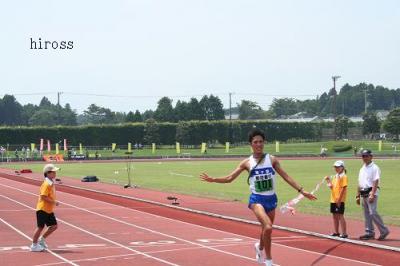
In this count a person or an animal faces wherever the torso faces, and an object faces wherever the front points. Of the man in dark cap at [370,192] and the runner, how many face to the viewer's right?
0

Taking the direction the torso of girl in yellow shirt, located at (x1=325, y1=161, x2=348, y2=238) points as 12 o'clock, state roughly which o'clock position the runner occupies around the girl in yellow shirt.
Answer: The runner is roughly at 11 o'clock from the girl in yellow shirt.

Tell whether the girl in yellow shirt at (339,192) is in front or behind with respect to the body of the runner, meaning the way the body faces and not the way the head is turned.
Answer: behind

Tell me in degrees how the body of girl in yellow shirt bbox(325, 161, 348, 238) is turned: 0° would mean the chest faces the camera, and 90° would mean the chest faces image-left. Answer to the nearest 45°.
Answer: approximately 45°

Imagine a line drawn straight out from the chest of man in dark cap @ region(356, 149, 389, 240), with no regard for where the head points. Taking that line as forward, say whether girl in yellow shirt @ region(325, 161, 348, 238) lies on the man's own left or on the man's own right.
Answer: on the man's own right

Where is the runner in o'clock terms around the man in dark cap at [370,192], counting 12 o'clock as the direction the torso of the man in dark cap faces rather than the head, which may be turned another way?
The runner is roughly at 11 o'clock from the man in dark cap.

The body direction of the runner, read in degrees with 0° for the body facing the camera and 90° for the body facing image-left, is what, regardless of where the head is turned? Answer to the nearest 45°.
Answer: approximately 0°

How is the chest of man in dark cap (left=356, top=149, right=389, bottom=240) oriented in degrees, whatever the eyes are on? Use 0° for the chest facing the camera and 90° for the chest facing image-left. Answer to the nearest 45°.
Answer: approximately 45°

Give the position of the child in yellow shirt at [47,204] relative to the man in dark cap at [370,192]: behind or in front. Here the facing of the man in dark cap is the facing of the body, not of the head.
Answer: in front
